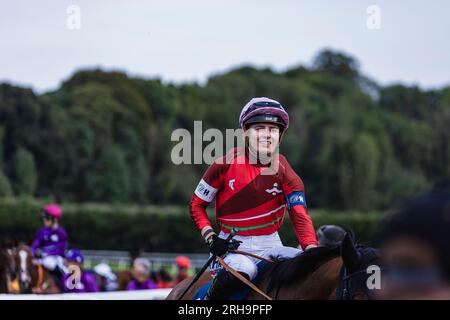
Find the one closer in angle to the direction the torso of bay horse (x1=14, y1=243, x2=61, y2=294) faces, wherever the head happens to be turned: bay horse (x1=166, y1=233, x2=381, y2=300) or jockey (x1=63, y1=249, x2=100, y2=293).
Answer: the bay horse

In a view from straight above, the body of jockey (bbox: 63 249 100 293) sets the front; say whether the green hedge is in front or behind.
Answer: behind

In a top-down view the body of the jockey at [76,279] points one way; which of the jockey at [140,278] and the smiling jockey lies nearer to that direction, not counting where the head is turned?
the smiling jockey

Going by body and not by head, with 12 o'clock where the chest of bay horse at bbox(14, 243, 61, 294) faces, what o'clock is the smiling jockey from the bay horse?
The smiling jockey is roughly at 10 o'clock from the bay horse.

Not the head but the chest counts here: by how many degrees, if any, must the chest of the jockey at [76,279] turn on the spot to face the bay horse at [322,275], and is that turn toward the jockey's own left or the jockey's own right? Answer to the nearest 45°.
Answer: approximately 45° to the jockey's own left

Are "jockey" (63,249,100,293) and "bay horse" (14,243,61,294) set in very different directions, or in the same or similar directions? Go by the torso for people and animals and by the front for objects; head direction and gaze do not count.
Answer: same or similar directions

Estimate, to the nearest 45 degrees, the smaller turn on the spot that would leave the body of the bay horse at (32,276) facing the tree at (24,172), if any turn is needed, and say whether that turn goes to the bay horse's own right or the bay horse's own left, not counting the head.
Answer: approximately 135° to the bay horse's own right

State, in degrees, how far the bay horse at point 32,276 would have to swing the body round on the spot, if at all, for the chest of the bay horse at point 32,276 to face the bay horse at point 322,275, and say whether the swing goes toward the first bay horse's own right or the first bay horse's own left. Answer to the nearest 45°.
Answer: approximately 45° to the first bay horse's own left

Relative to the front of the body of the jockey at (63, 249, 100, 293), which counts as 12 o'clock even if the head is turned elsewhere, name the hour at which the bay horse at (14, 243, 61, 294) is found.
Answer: The bay horse is roughly at 2 o'clock from the jockey.

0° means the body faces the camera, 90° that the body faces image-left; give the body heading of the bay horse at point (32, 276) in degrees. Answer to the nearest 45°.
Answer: approximately 45°

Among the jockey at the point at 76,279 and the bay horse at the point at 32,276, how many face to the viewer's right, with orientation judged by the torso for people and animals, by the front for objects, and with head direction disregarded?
0
